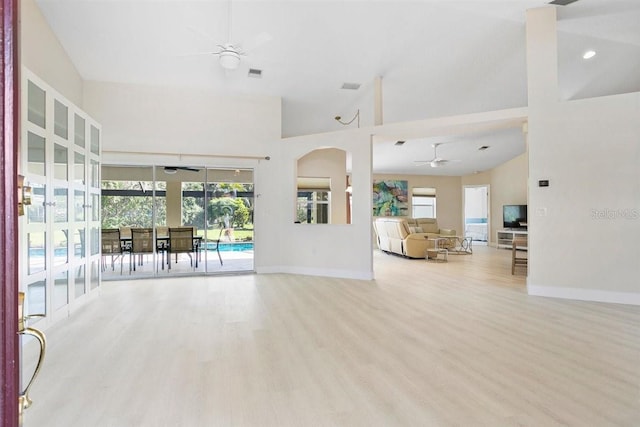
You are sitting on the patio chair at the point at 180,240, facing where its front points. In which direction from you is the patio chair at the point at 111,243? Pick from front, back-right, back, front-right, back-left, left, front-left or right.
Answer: left

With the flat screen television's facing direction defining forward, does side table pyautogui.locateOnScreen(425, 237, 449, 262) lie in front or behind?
in front

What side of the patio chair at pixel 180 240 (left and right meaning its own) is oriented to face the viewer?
back

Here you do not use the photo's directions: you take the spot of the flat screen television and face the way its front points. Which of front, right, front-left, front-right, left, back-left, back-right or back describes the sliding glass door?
front

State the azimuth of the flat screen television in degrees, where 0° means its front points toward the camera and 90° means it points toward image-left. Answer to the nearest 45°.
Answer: approximately 45°

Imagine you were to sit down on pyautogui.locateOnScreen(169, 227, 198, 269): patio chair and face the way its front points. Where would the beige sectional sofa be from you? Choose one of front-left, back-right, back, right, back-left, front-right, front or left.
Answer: right

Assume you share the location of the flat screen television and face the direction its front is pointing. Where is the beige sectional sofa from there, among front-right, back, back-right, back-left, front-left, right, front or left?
front

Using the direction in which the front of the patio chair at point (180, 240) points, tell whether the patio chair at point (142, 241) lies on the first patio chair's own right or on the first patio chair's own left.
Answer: on the first patio chair's own left

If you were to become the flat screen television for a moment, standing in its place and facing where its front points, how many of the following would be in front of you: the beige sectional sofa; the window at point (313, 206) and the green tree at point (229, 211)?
3

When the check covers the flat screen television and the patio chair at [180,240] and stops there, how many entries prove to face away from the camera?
1

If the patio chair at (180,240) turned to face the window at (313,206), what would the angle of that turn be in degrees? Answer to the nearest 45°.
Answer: approximately 90° to its right

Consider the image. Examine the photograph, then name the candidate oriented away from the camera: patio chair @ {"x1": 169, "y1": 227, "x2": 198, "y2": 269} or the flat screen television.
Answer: the patio chair

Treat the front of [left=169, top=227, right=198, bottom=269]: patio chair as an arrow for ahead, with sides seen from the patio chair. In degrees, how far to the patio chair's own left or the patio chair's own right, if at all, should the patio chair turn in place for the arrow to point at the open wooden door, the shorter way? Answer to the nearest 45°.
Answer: approximately 180°

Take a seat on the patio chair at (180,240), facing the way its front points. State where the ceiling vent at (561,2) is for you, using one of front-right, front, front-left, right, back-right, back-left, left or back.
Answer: back-right

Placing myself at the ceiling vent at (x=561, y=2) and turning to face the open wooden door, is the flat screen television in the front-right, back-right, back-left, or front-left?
back-right

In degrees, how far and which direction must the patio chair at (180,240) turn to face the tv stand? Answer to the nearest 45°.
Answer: approximately 90° to its right
